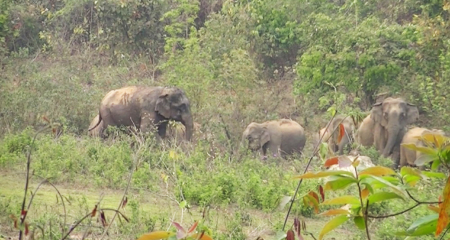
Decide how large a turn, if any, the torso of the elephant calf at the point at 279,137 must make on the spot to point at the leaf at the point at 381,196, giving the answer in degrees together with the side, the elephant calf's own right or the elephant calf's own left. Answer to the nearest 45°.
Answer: approximately 90° to the elephant calf's own left

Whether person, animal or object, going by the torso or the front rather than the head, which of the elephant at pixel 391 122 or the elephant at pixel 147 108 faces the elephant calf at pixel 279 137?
the elephant at pixel 147 108

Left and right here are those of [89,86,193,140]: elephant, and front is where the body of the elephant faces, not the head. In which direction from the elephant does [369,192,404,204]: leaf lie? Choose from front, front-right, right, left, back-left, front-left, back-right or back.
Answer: right

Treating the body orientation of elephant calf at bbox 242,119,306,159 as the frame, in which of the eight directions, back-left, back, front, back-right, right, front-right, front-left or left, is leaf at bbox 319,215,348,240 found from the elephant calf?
left

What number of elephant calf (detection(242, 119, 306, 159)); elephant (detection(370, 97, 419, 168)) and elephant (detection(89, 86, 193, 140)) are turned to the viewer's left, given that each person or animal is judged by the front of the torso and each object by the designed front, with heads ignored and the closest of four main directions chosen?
1

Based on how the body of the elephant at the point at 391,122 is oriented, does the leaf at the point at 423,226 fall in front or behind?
in front

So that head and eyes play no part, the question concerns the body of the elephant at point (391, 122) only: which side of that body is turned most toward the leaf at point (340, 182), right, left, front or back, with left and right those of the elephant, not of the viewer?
front

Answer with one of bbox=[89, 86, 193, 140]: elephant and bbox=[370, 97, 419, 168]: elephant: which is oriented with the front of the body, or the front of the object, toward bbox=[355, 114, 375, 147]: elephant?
bbox=[89, 86, 193, 140]: elephant

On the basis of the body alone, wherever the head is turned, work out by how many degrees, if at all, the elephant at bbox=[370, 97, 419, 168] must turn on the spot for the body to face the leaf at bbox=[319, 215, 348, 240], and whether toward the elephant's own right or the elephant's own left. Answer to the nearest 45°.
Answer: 0° — it already faces it

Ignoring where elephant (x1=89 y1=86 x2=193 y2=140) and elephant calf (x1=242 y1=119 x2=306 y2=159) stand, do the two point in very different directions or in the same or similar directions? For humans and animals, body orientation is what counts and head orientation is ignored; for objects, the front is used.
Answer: very different directions

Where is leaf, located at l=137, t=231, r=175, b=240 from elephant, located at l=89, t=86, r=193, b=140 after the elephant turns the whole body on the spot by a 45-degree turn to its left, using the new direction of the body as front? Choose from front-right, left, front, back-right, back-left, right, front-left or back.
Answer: back-right

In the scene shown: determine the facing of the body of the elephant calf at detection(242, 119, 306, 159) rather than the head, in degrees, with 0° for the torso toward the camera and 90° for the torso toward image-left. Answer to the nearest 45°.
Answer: approximately 90°

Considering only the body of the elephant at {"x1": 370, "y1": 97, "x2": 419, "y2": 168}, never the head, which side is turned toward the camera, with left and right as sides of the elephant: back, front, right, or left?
front

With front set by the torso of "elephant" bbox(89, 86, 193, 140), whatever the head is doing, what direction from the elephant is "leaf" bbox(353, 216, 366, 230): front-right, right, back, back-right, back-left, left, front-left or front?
right

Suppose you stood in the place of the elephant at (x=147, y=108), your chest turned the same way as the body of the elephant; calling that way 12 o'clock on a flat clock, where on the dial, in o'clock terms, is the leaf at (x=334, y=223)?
The leaf is roughly at 3 o'clock from the elephant.

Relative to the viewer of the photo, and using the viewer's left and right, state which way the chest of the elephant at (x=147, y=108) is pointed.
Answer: facing to the right of the viewer

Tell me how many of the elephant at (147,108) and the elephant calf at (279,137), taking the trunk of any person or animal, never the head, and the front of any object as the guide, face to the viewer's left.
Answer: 1

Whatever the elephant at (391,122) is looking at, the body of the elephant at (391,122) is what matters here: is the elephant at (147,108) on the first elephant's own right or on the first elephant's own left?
on the first elephant's own right
